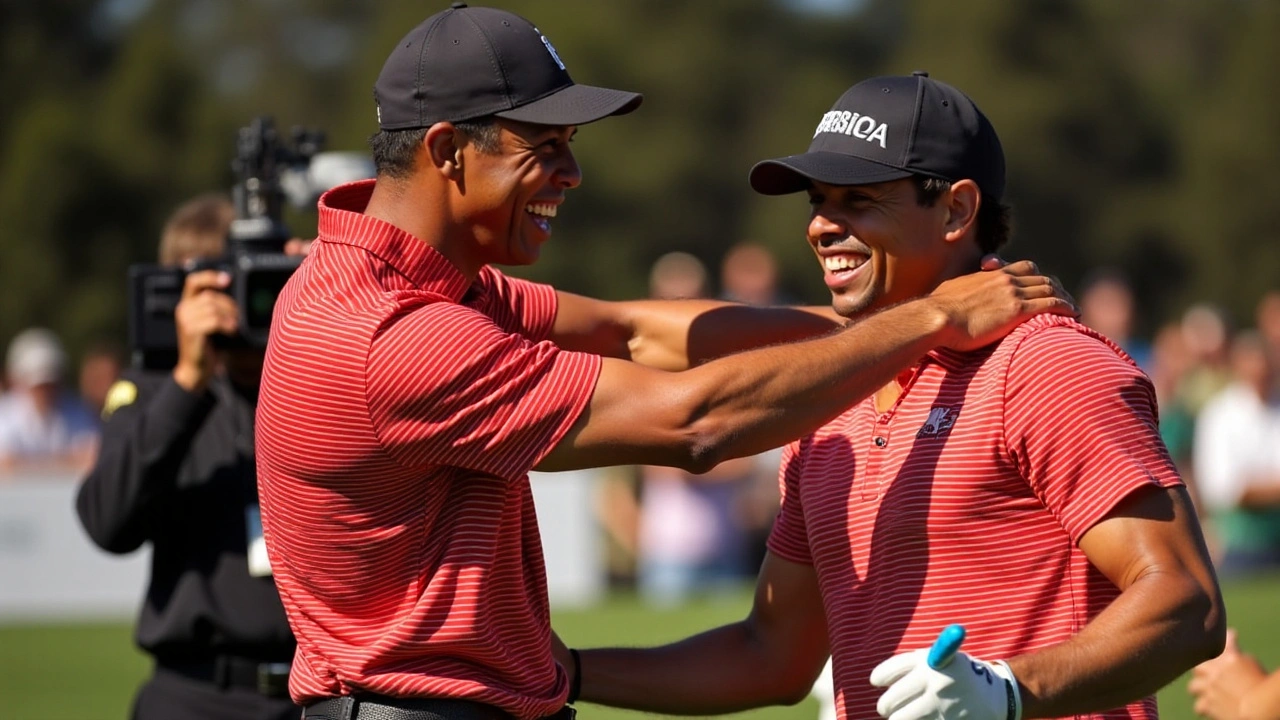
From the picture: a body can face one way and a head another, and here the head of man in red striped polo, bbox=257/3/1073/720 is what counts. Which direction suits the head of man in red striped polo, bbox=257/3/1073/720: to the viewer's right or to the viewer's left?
to the viewer's right

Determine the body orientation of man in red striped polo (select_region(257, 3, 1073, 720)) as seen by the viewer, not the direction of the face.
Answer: to the viewer's right

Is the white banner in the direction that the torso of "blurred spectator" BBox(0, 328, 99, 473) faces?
yes

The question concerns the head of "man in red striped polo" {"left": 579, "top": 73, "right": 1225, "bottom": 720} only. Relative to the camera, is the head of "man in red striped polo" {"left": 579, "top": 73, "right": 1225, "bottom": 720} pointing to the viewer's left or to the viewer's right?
to the viewer's left

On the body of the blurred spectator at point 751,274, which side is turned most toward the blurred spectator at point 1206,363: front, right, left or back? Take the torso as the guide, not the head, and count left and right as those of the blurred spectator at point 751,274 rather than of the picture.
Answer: left
